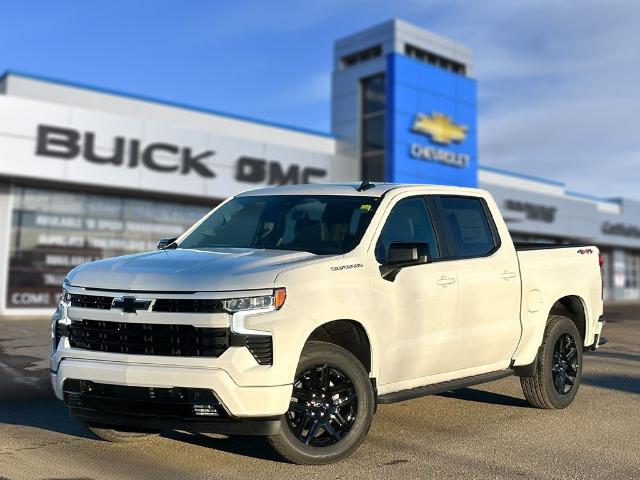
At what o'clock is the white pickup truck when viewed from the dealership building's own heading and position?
The white pickup truck is roughly at 1 o'clock from the dealership building.

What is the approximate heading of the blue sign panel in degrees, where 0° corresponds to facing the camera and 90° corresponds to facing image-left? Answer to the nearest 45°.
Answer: approximately 315°

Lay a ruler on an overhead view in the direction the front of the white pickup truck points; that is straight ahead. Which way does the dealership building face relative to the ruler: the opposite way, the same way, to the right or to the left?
to the left

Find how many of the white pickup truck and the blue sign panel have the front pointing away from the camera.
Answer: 0

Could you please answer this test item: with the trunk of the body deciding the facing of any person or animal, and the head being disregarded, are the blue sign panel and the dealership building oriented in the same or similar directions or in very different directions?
same or similar directions

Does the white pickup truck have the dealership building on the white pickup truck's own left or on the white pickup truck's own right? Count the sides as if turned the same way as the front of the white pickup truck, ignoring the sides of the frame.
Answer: on the white pickup truck's own right

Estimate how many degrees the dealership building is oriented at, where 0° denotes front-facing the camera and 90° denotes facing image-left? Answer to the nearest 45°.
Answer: approximately 315°

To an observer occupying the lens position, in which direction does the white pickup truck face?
facing the viewer and to the left of the viewer

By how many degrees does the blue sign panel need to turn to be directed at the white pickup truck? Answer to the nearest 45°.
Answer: approximately 45° to its right

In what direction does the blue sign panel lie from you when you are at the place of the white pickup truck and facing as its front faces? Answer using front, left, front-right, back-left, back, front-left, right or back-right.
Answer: back-right

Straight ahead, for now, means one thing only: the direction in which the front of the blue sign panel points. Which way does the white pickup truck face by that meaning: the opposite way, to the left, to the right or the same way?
to the right
